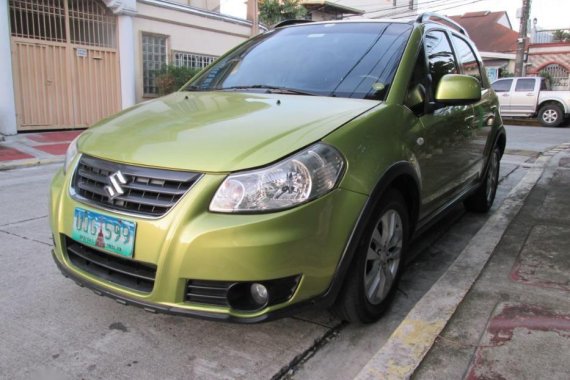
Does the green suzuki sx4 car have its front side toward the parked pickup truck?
no

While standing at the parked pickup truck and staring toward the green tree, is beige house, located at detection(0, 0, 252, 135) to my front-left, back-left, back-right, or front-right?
front-left

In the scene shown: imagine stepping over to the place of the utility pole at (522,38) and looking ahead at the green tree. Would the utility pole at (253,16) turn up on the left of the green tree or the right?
left

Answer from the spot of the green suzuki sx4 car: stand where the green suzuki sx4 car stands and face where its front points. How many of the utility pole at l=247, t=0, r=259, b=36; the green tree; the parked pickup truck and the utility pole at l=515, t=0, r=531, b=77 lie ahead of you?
0

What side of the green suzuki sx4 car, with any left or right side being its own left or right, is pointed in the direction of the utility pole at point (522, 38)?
back

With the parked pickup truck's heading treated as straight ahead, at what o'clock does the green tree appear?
The green tree is roughly at 12 o'clock from the parked pickup truck.

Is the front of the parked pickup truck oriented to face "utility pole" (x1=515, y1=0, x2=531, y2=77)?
no

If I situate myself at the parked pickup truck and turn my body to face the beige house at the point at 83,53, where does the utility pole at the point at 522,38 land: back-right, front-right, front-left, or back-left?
back-right

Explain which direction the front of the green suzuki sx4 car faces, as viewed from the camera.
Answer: facing the viewer and to the left of the viewer

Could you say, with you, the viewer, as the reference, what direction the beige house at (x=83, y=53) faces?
facing the viewer and to the right of the viewer

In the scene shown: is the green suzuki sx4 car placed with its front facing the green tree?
no

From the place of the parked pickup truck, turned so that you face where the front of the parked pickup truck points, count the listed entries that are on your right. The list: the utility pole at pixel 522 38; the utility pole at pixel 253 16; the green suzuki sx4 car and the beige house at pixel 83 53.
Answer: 1

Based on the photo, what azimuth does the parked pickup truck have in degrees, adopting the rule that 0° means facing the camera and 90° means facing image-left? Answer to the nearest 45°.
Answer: approximately 90°

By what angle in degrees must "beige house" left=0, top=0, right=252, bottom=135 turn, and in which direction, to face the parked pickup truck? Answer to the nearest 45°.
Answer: approximately 45° to its left
